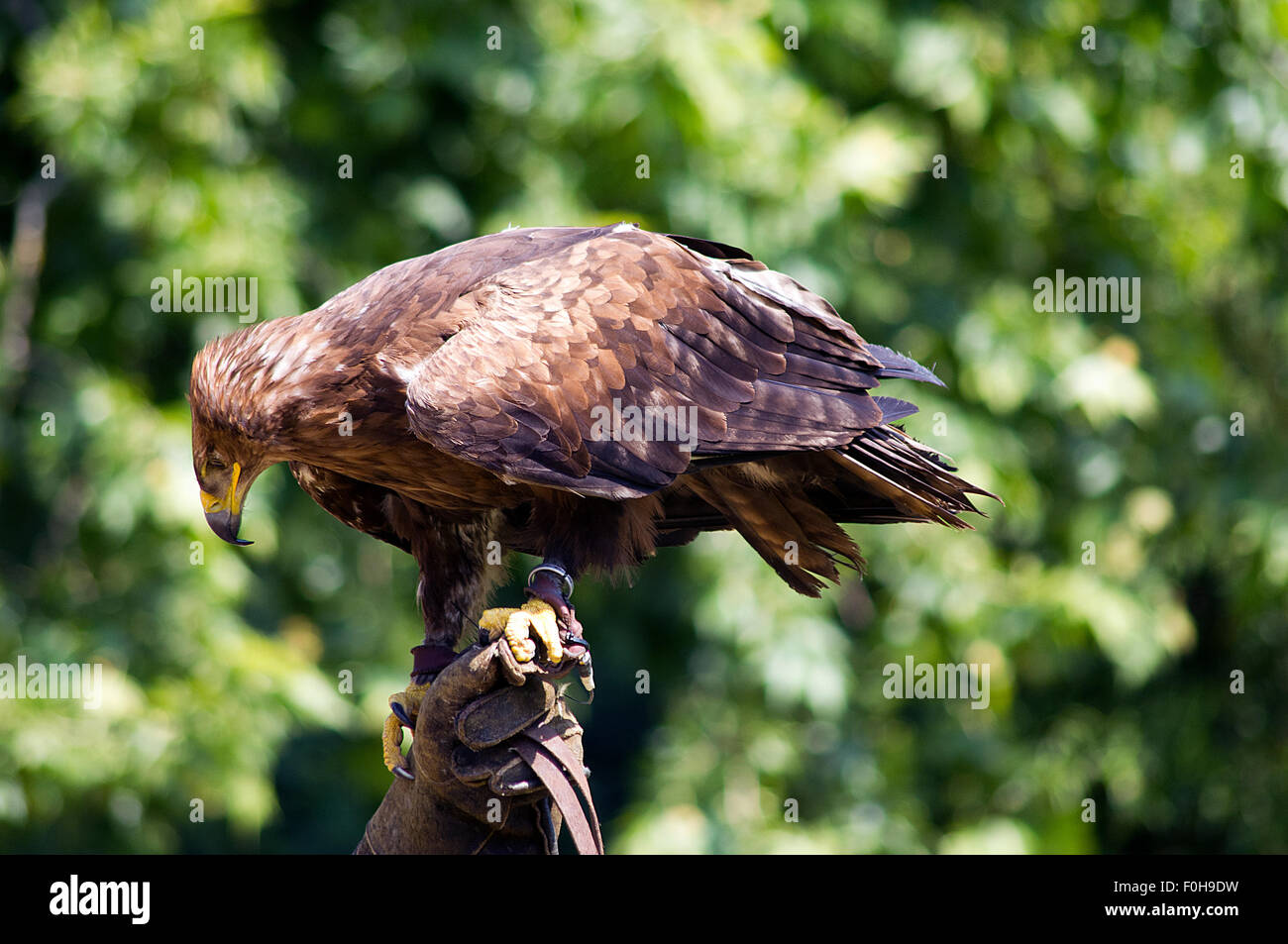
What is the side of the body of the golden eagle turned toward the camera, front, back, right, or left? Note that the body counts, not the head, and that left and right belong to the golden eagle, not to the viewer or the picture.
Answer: left
